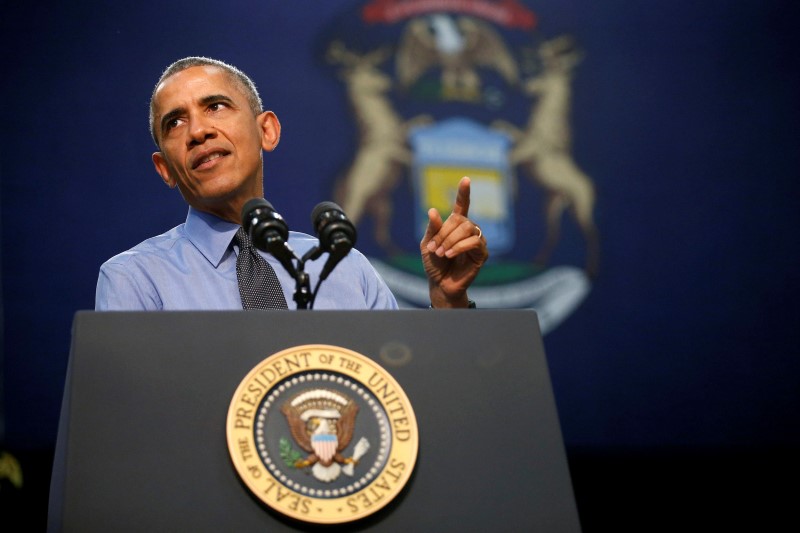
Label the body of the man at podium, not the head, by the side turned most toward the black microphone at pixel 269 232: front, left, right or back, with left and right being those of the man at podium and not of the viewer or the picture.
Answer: front

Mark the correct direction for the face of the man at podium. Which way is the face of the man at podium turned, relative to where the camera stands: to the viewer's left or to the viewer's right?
to the viewer's left

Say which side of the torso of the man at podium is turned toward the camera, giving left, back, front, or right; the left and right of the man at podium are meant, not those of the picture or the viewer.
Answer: front

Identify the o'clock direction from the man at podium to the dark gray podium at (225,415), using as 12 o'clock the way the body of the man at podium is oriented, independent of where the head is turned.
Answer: The dark gray podium is roughly at 12 o'clock from the man at podium.

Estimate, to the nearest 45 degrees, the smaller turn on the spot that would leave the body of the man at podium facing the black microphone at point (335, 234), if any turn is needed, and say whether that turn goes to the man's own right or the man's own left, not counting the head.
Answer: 0° — they already face it
